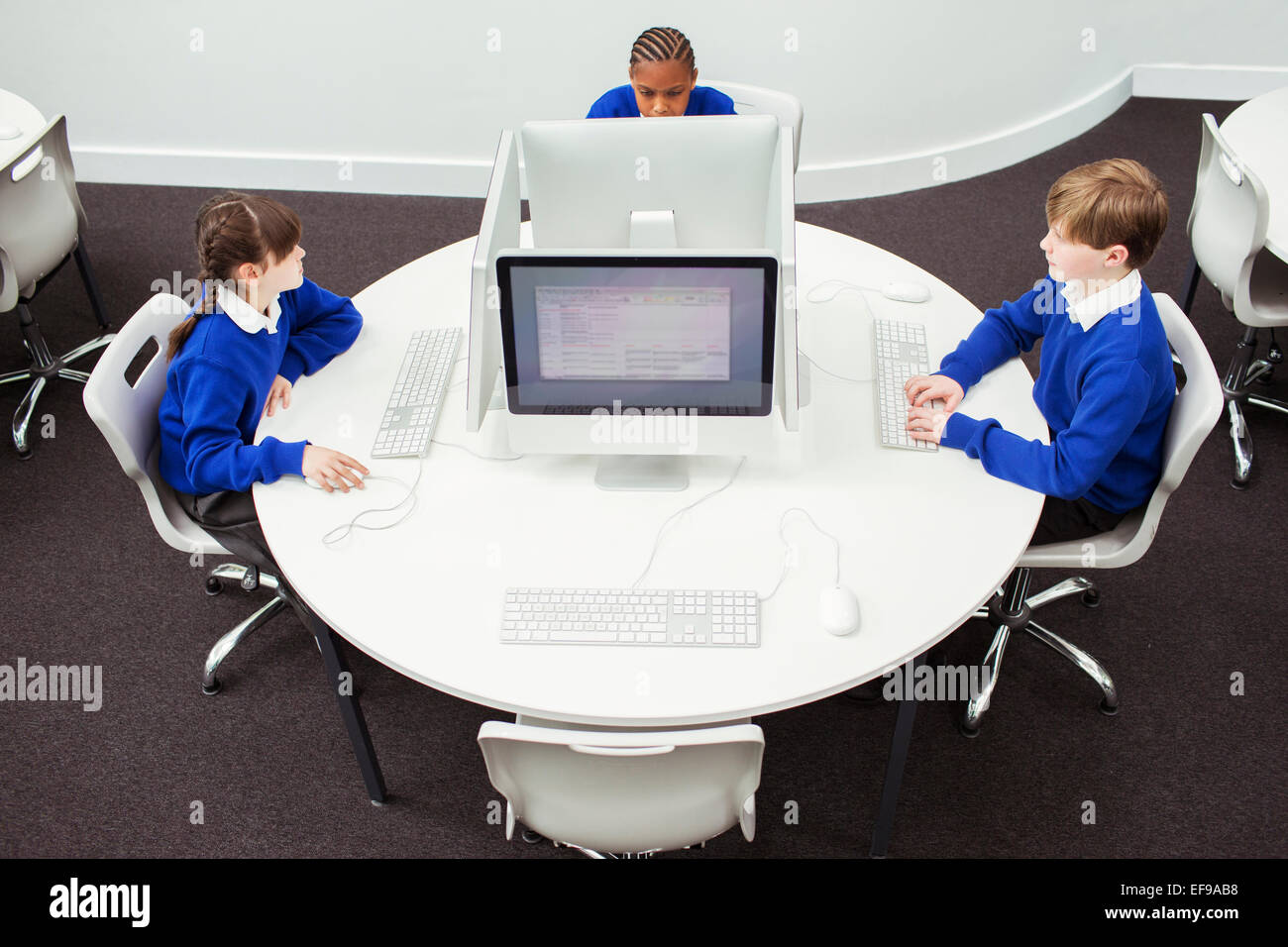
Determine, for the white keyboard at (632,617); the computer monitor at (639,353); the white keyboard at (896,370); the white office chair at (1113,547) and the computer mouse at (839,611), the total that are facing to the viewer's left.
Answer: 1

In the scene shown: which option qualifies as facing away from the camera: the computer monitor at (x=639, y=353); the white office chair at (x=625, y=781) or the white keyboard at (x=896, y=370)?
the white office chair

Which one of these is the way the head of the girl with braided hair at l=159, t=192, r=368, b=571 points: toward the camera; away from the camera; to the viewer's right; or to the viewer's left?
to the viewer's right

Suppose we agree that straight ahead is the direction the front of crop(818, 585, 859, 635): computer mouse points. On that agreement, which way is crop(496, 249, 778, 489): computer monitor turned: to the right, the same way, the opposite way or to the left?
the opposite way

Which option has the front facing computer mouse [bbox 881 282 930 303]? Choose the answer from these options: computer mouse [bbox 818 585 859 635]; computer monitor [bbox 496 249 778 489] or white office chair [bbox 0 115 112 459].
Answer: computer mouse [bbox 818 585 859 635]

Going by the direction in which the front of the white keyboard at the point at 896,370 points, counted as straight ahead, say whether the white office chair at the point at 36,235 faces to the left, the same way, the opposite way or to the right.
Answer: the opposite way

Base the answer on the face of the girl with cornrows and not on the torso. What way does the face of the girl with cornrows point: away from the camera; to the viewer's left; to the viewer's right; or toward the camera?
toward the camera

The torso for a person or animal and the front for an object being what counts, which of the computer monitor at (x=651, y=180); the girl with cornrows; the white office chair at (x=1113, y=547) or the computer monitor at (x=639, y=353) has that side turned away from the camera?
the computer monitor at (x=651, y=180)

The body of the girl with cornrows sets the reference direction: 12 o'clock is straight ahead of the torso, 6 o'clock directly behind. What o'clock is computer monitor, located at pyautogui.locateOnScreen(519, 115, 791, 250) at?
The computer monitor is roughly at 12 o'clock from the girl with cornrows.

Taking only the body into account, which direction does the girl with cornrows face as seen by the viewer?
toward the camera

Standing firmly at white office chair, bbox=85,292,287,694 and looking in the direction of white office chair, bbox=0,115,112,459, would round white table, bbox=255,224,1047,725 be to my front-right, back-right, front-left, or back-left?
back-right

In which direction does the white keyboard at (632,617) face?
toward the camera

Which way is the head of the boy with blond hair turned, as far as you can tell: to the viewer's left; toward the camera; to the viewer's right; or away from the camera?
to the viewer's left

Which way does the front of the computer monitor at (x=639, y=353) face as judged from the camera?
facing the viewer

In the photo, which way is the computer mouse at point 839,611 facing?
away from the camera
